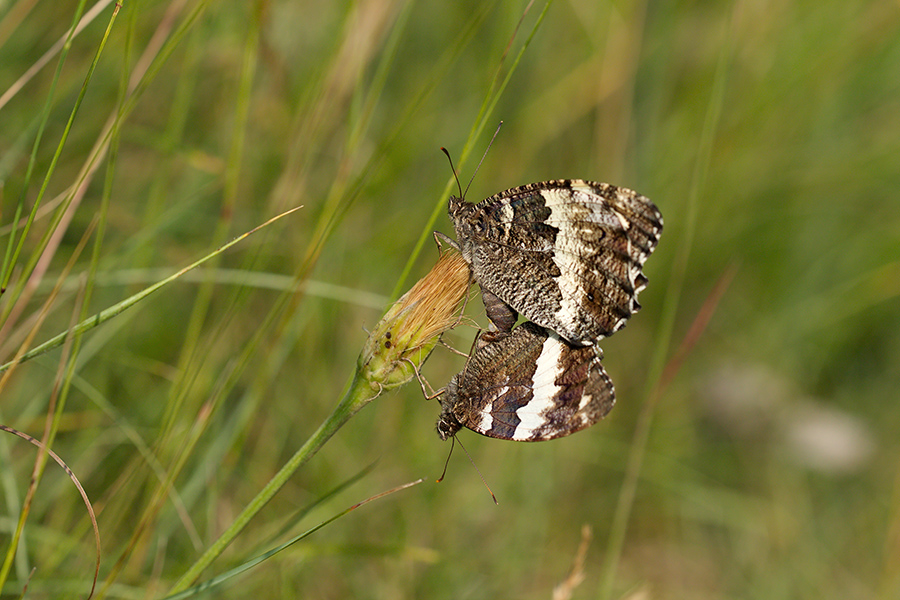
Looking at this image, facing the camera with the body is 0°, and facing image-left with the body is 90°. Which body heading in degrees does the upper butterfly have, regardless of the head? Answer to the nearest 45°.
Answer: approximately 90°

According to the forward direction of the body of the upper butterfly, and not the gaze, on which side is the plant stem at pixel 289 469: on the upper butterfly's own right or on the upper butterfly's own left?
on the upper butterfly's own left
